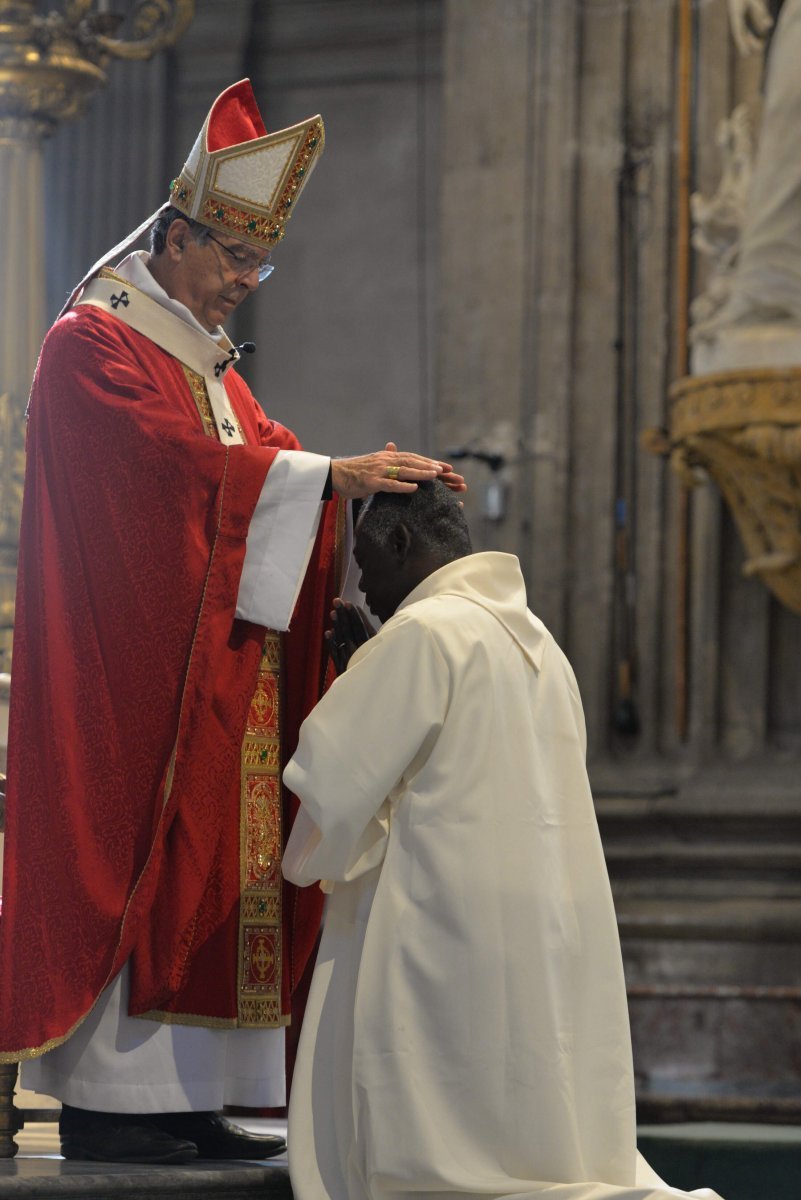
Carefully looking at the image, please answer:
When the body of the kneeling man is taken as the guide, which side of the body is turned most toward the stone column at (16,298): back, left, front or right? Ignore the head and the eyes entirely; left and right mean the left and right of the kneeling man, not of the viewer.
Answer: front

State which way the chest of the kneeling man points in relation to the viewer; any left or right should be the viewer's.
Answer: facing away from the viewer and to the left of the viewer
